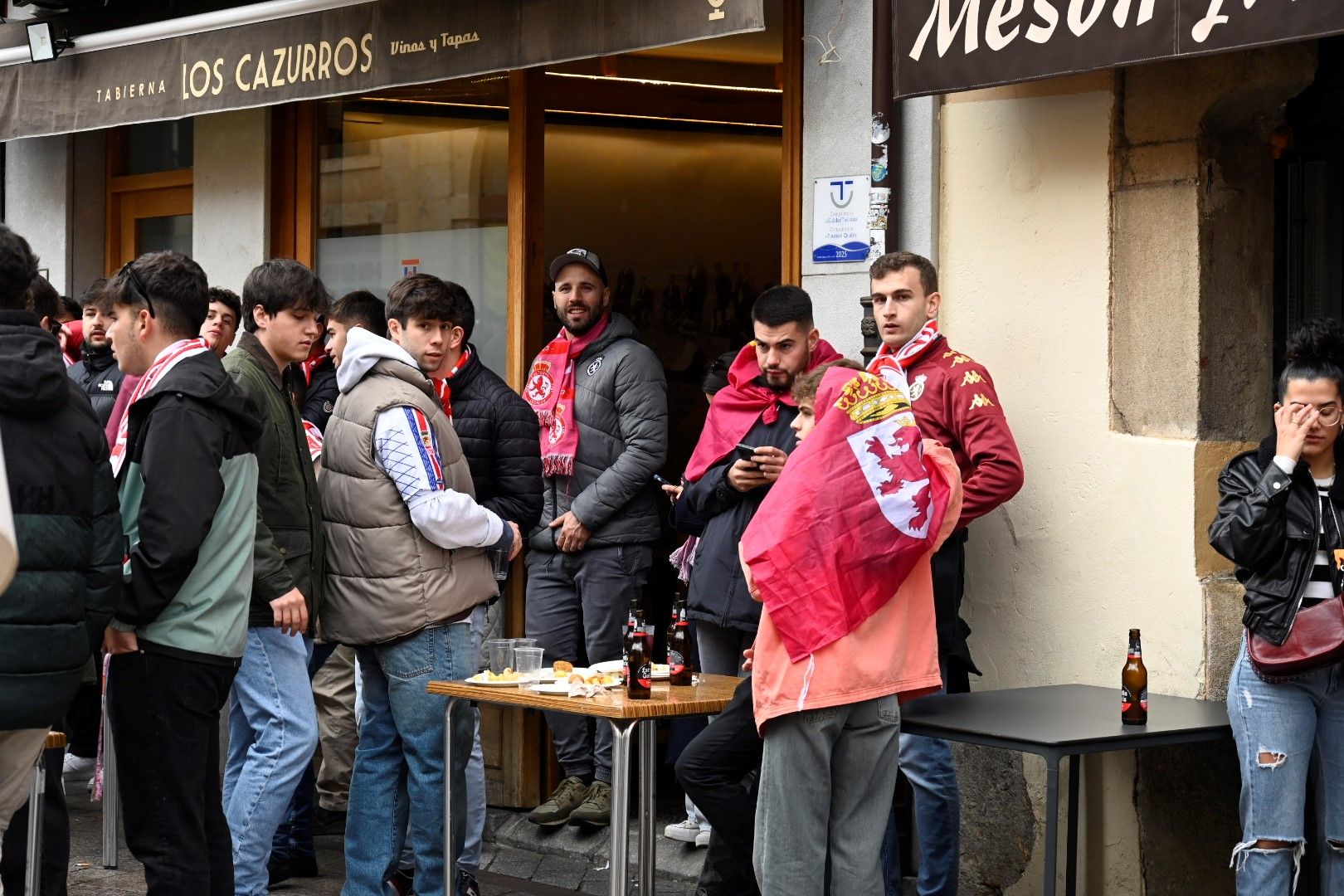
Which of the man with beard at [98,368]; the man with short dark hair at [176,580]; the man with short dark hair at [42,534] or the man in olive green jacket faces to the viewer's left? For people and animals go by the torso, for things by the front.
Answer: the man with short dark hair at [176,580]

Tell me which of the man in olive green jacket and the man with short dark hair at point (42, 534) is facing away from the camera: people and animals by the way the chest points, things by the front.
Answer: the man with short dark hair

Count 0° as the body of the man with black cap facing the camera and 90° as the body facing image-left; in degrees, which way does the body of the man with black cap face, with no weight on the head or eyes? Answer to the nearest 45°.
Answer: approximately 45°

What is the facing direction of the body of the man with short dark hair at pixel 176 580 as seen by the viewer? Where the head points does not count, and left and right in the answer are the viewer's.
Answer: facing to the left of the viewer

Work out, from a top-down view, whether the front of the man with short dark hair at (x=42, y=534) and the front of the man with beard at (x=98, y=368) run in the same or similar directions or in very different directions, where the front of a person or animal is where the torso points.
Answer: very different directions

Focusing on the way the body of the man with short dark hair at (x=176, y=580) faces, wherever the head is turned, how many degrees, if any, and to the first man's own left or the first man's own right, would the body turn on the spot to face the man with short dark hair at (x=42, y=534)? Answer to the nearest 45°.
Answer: approximately 45° to the first man's own left
